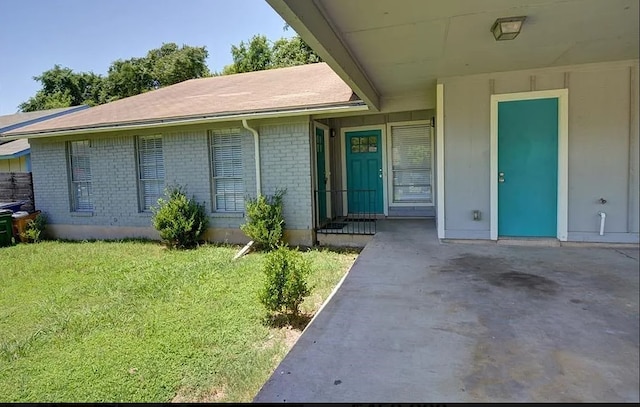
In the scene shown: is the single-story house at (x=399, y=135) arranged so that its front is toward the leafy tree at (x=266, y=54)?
no

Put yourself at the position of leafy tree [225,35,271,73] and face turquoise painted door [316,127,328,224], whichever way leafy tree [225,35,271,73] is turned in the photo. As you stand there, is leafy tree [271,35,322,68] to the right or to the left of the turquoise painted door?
left

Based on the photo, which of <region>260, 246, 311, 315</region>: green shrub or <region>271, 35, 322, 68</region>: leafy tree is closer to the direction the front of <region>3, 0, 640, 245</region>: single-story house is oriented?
the green shrub

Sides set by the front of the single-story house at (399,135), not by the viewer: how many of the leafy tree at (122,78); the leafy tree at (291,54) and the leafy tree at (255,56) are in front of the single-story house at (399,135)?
0

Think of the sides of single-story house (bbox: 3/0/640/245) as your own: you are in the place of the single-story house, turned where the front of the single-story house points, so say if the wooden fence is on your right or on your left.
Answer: on your right

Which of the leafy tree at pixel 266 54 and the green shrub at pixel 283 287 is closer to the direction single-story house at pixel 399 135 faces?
the green shrub

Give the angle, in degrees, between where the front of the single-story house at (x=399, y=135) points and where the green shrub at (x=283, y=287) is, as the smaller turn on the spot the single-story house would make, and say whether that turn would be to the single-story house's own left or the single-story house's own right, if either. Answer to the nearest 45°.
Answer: approximately 45° to the single-story house's own right

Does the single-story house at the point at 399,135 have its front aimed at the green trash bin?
no

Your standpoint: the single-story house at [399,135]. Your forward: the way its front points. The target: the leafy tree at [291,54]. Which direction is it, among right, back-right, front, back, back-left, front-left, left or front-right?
back

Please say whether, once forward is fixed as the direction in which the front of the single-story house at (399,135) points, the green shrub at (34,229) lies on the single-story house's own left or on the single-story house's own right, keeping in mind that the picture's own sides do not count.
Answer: on the single-story house's own right

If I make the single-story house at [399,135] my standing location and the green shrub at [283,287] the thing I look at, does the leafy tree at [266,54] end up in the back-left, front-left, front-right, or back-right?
back-right

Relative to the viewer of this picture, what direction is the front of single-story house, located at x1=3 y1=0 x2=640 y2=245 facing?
facing the viewer

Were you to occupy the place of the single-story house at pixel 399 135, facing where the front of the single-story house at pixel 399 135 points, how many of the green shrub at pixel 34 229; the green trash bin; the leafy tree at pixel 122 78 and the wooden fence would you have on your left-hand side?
0

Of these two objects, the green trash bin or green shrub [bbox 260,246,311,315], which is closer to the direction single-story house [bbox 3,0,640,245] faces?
the green shrub

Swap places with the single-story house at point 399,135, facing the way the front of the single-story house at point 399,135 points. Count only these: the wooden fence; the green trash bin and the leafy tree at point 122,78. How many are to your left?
0

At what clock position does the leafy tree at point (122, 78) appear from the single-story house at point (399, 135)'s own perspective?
The leafy tree is roughly at 5 o'clock from the single-story house.

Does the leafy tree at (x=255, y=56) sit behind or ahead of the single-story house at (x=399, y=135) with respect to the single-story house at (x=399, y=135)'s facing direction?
behind

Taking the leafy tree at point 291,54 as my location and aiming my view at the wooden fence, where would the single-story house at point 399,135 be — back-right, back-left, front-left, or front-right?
front-left
